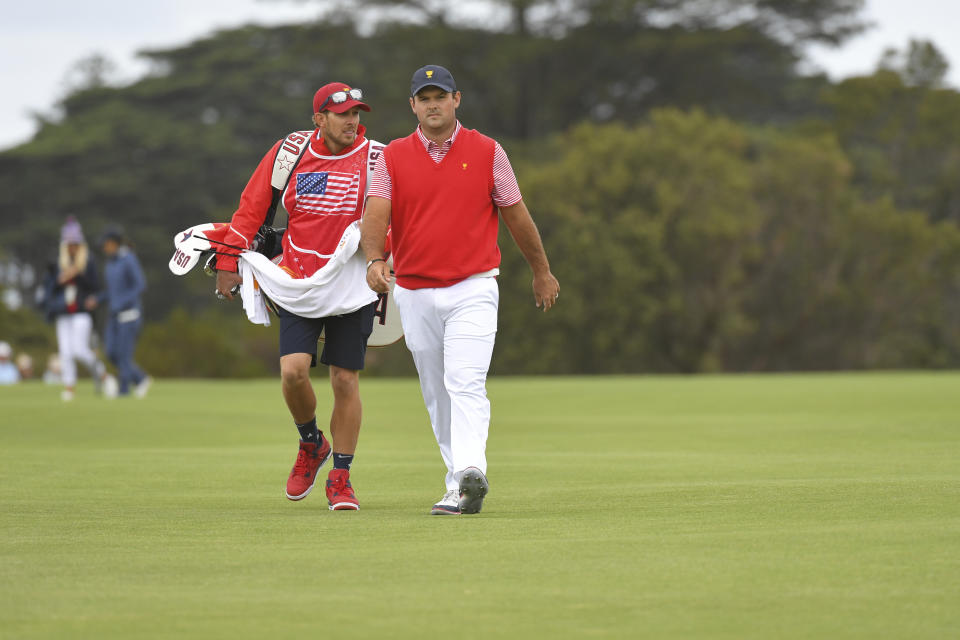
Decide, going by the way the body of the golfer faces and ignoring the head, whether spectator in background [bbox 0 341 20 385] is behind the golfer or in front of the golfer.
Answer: behind

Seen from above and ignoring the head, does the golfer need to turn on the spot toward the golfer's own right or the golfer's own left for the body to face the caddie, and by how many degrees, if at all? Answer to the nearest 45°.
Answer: approximately 135° to the golfer's own right

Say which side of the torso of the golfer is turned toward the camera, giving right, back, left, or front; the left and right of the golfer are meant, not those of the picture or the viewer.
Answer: front

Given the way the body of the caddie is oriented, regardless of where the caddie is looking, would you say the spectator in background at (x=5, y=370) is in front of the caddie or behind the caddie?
behind

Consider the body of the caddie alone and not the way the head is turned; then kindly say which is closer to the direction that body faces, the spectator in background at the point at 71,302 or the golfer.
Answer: the golfer

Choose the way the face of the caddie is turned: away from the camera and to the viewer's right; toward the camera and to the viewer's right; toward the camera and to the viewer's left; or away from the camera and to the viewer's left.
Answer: toward the camera and to the viewer's right

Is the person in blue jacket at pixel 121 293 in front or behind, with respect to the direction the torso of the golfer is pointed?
behind

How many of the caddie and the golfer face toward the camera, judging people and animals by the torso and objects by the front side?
2

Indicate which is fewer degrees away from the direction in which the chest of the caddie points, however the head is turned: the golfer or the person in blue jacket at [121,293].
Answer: the golfer

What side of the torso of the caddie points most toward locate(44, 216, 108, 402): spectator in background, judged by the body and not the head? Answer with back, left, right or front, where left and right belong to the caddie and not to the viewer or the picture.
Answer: back

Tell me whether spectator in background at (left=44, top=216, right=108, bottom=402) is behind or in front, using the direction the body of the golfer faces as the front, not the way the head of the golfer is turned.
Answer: behind
